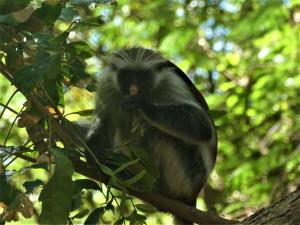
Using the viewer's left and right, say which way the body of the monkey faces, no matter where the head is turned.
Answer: facing the viewer and to the left of the viewer

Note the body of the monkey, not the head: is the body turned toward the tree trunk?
no

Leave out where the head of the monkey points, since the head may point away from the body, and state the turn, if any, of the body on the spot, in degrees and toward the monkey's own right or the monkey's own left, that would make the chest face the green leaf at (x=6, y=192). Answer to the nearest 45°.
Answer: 0° — it already faces it

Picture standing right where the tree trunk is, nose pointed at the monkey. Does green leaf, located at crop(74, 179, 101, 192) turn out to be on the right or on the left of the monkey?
left

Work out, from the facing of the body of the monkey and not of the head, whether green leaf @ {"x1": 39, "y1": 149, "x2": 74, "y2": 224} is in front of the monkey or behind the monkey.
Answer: in front
